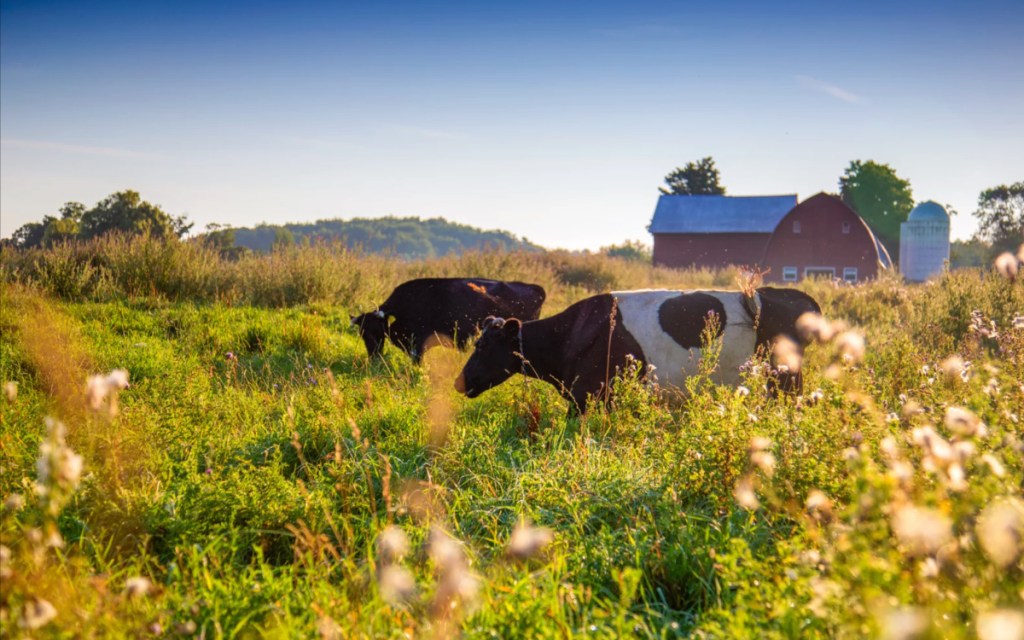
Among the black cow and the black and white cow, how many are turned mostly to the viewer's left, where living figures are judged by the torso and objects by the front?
2

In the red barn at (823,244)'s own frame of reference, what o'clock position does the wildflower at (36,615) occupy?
The wildflower is roughly at 12 o'clock from the red barn.

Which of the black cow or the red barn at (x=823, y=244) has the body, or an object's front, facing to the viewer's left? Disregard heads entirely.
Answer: the black cow

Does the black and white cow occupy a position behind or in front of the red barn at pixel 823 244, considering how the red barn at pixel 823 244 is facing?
in front

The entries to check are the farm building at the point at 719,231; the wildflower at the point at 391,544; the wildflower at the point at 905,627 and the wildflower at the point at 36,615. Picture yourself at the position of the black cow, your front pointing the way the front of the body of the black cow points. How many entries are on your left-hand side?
3

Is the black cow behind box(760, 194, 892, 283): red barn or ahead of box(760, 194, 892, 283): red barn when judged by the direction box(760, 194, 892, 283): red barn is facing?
ahead

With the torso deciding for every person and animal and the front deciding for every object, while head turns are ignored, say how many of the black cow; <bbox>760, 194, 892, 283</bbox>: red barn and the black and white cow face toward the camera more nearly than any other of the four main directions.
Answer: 1

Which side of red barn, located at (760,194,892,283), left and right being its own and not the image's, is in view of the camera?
front

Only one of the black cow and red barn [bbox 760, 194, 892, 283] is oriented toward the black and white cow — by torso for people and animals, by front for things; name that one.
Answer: the red barn

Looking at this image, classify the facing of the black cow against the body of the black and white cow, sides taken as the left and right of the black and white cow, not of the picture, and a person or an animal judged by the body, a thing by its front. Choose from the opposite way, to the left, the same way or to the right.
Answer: the same way

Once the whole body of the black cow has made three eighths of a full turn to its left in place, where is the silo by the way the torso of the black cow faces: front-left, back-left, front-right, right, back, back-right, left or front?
left

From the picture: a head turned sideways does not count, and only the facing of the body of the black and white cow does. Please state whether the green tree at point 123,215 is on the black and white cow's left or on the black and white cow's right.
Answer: on the black and white cow's right

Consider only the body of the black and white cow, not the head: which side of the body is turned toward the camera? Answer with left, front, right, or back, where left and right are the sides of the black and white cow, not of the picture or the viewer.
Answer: left

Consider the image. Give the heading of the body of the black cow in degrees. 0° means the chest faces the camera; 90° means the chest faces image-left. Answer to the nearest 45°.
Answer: approximately 90°

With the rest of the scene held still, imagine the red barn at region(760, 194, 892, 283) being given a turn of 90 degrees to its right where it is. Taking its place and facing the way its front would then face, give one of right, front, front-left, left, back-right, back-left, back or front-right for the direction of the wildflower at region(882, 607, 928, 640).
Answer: left

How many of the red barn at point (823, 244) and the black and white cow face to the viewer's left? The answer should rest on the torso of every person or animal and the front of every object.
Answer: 1

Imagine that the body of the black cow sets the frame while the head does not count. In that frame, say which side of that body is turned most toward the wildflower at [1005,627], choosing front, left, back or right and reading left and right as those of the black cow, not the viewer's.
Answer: left
